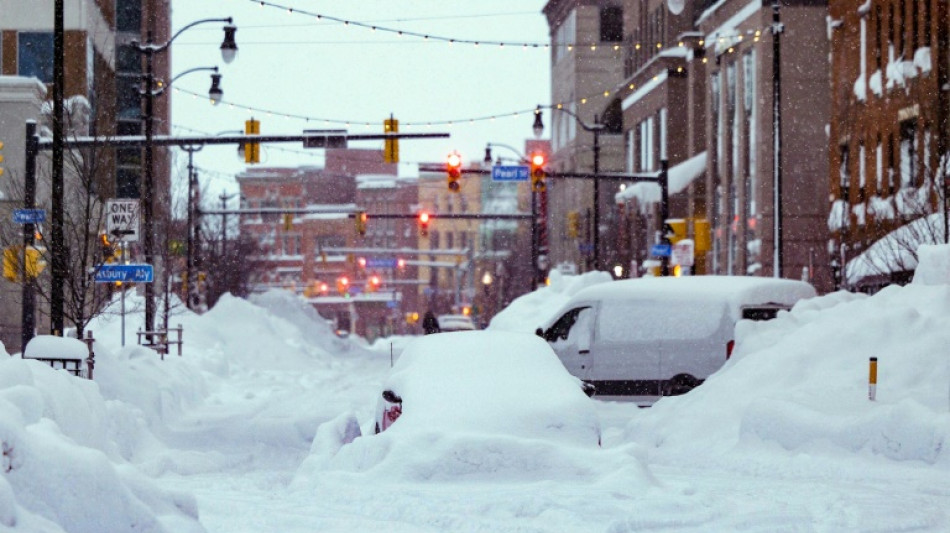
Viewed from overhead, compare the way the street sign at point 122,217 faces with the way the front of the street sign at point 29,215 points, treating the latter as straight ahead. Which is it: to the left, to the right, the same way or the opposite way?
the same way

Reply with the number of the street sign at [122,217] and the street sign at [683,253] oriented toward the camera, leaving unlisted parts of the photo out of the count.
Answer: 2

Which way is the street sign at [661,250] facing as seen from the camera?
toward the camera

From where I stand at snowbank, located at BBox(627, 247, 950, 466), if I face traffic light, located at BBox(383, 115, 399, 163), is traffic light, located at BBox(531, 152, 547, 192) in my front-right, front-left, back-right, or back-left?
front-right

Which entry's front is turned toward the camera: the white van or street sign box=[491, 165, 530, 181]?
the street sign

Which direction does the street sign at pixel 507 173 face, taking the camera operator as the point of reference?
facing the viewer

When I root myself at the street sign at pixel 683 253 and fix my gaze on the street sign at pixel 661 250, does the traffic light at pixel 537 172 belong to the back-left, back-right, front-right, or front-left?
front-left

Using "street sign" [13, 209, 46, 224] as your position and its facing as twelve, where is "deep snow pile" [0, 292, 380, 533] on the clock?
The deep snow pile is roughly at 12 o'clock from the street sign.

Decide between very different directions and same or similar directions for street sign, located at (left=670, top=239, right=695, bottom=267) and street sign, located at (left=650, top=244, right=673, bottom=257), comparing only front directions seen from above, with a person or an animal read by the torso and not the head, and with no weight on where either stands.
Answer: same or similar directions

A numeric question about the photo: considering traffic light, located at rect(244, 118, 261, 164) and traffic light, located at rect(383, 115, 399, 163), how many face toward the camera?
0

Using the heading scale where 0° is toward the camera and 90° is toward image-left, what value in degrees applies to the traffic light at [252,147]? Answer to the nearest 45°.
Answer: approximately 180°

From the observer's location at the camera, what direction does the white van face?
facing away from the viewer and to the left of the viewer

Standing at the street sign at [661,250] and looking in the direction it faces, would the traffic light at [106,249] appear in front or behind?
in front
